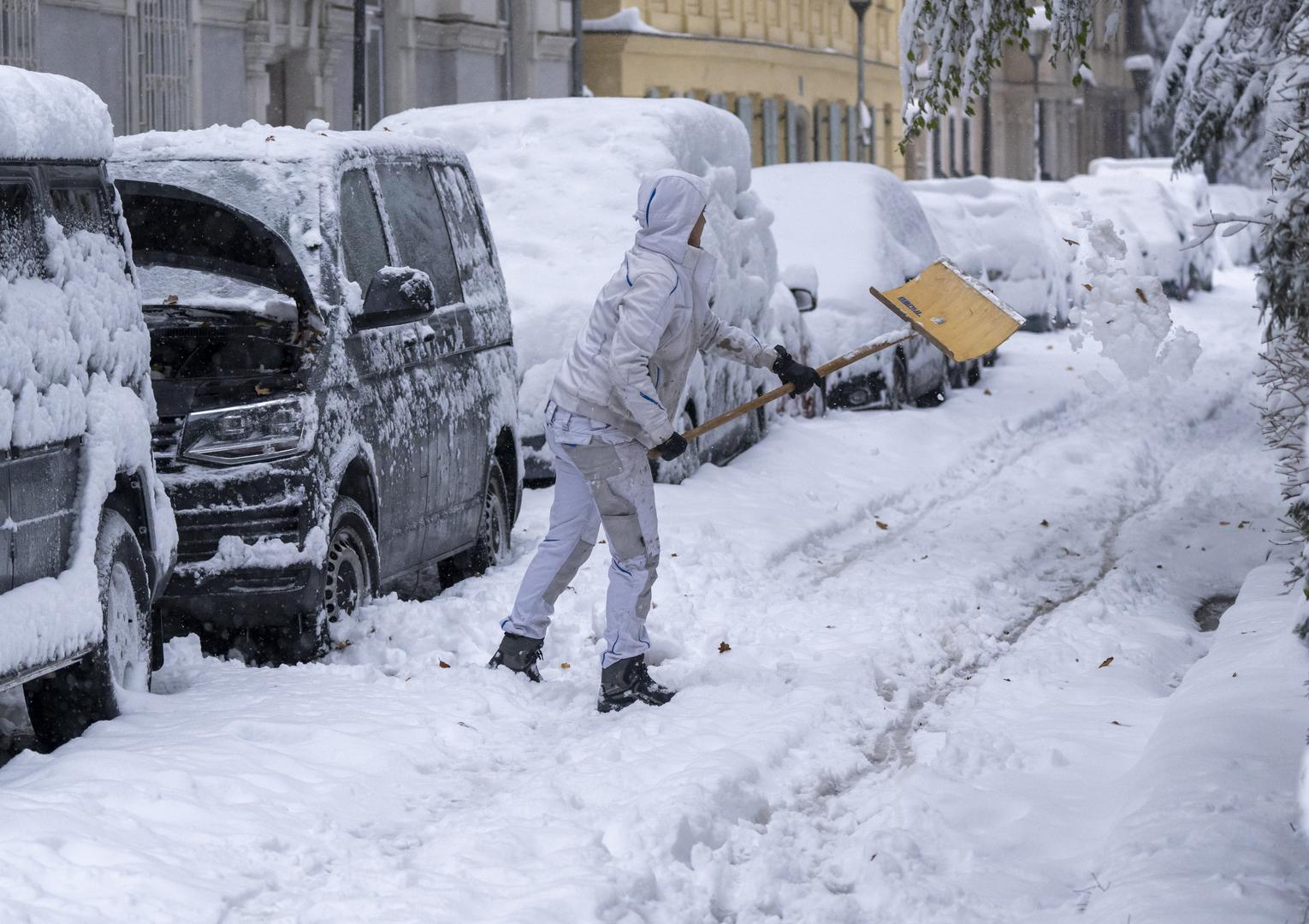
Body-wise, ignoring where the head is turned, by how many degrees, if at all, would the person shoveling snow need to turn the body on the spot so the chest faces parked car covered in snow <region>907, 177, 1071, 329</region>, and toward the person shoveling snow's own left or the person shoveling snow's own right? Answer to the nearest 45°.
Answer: approximately 90° to the person shoveling snow's own left

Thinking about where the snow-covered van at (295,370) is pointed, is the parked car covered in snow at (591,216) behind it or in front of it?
behind

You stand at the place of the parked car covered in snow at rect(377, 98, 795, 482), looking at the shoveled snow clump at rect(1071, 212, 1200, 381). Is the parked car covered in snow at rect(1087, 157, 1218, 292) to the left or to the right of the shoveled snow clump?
left

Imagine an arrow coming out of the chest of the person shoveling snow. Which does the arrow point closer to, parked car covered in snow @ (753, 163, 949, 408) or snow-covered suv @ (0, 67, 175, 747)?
the parked car covered in snow

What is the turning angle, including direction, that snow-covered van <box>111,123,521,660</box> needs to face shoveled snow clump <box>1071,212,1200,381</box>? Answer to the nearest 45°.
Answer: approximately 180°

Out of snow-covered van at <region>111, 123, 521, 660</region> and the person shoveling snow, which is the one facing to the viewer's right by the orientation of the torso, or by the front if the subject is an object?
the person shoveling snow

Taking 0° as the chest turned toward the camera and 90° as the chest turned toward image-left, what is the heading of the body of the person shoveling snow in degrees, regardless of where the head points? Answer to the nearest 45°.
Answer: approximately 270°

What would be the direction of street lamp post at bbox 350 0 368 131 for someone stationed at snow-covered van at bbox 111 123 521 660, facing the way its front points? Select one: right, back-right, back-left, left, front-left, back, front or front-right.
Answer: back-right

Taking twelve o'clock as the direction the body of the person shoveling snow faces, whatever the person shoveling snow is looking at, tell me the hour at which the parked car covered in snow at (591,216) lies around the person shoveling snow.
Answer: The parked car covered in snow is roughly at 9 o'clock from the person shoveling snow.

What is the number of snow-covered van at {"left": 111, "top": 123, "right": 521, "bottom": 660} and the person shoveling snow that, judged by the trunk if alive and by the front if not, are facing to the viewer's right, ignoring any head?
1
